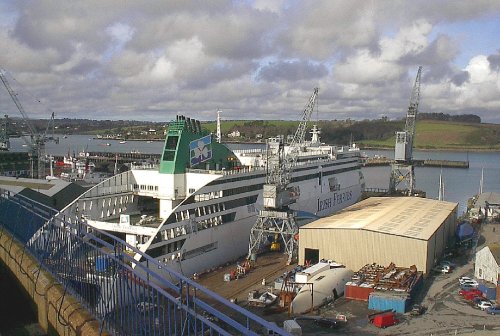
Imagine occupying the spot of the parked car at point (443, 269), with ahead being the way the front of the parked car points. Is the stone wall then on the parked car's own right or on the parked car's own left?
on the parked car's own left

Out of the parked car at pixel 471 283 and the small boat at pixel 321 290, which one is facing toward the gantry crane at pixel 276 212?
the parked car

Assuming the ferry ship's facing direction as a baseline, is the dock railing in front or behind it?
behind

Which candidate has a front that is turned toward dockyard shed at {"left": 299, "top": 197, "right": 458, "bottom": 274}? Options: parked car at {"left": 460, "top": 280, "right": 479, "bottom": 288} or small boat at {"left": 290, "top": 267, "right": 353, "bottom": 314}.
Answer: the parked car

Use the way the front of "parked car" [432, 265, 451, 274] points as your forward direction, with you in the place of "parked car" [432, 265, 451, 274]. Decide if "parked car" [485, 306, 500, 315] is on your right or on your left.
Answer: on your left

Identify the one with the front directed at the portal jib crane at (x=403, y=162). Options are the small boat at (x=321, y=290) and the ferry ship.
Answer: the ferry ship

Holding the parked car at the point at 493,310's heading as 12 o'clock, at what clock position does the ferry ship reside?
The ferry ship is roughly at 12 o'clock from the parked car.

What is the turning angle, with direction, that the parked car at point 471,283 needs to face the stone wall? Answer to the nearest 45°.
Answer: approximately 45° to its left

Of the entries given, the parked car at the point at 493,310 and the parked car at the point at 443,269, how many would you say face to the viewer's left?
2

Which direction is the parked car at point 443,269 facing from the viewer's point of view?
to the viewer's left

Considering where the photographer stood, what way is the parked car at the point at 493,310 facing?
facing to the left of the viewer

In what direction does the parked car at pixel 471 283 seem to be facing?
to the viewer's left
